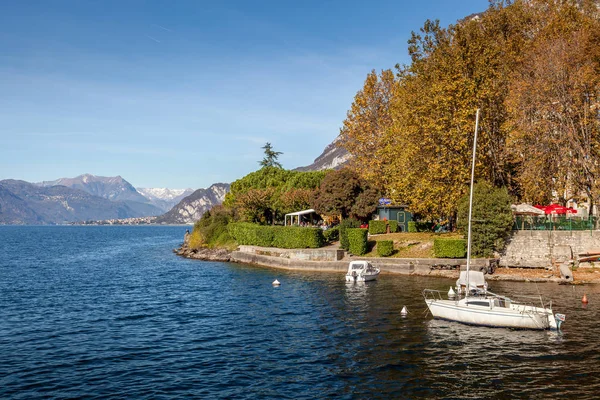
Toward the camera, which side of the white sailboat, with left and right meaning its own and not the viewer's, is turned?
left
